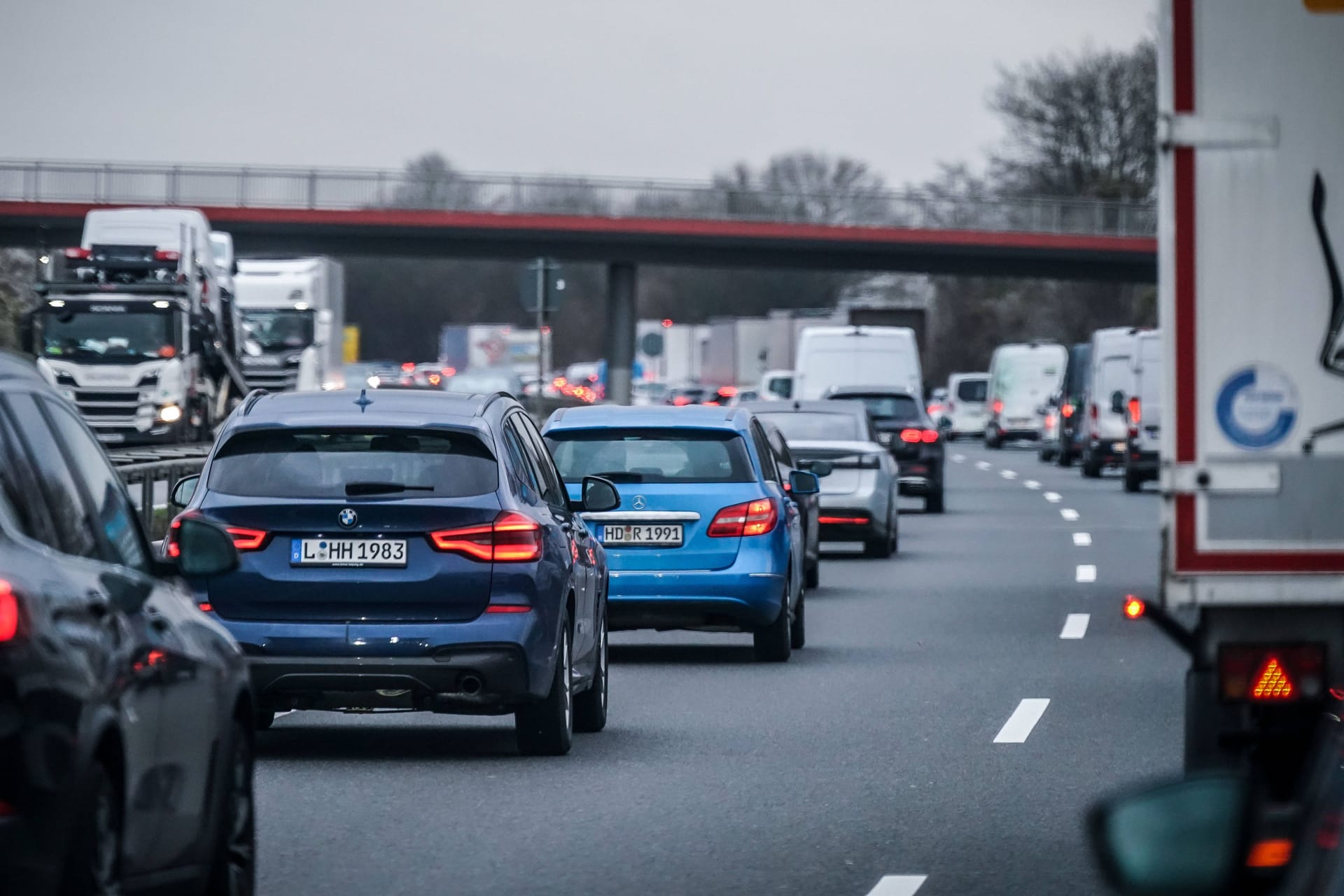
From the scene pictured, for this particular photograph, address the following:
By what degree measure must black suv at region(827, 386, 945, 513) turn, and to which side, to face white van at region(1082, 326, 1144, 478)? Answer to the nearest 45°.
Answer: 0° — it already faces it

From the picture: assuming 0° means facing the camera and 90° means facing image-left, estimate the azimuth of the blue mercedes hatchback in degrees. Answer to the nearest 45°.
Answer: approximately 180°

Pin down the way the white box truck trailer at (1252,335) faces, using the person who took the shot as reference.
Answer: facing away from the viewer

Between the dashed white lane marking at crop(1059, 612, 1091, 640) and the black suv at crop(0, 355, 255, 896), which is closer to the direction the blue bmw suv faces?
the dashed white lane marking

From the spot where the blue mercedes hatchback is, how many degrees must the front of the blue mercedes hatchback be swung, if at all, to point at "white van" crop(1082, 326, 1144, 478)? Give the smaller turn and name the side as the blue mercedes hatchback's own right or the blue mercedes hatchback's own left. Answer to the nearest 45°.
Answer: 0° — it already faces it

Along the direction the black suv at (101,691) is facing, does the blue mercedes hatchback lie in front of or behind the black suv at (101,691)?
in front

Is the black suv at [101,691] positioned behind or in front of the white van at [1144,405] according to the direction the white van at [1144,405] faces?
behind

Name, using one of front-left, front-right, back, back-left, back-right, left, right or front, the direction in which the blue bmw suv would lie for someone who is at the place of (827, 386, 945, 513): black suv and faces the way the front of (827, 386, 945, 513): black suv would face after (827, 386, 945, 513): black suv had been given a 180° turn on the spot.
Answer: front

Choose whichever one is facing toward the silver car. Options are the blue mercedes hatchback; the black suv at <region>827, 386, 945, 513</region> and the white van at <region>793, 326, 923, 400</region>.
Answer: the blue mercedes hatchback

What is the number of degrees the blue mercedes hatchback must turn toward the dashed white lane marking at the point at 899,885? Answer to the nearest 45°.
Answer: approximately 180°

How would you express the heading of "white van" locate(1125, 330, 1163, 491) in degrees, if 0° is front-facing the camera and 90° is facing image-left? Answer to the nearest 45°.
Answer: approximately 180°

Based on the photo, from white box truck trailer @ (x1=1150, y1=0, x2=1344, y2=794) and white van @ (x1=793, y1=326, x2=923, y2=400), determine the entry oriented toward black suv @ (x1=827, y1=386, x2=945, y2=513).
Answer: the white box truck trailer

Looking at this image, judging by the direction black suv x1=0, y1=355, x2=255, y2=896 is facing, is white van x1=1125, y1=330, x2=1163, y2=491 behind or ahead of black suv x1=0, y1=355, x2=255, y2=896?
ahead

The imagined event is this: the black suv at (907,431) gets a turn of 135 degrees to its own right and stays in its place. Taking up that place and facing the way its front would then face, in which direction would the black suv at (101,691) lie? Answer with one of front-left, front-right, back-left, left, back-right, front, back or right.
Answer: front-right

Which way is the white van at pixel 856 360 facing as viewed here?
away from the camera
